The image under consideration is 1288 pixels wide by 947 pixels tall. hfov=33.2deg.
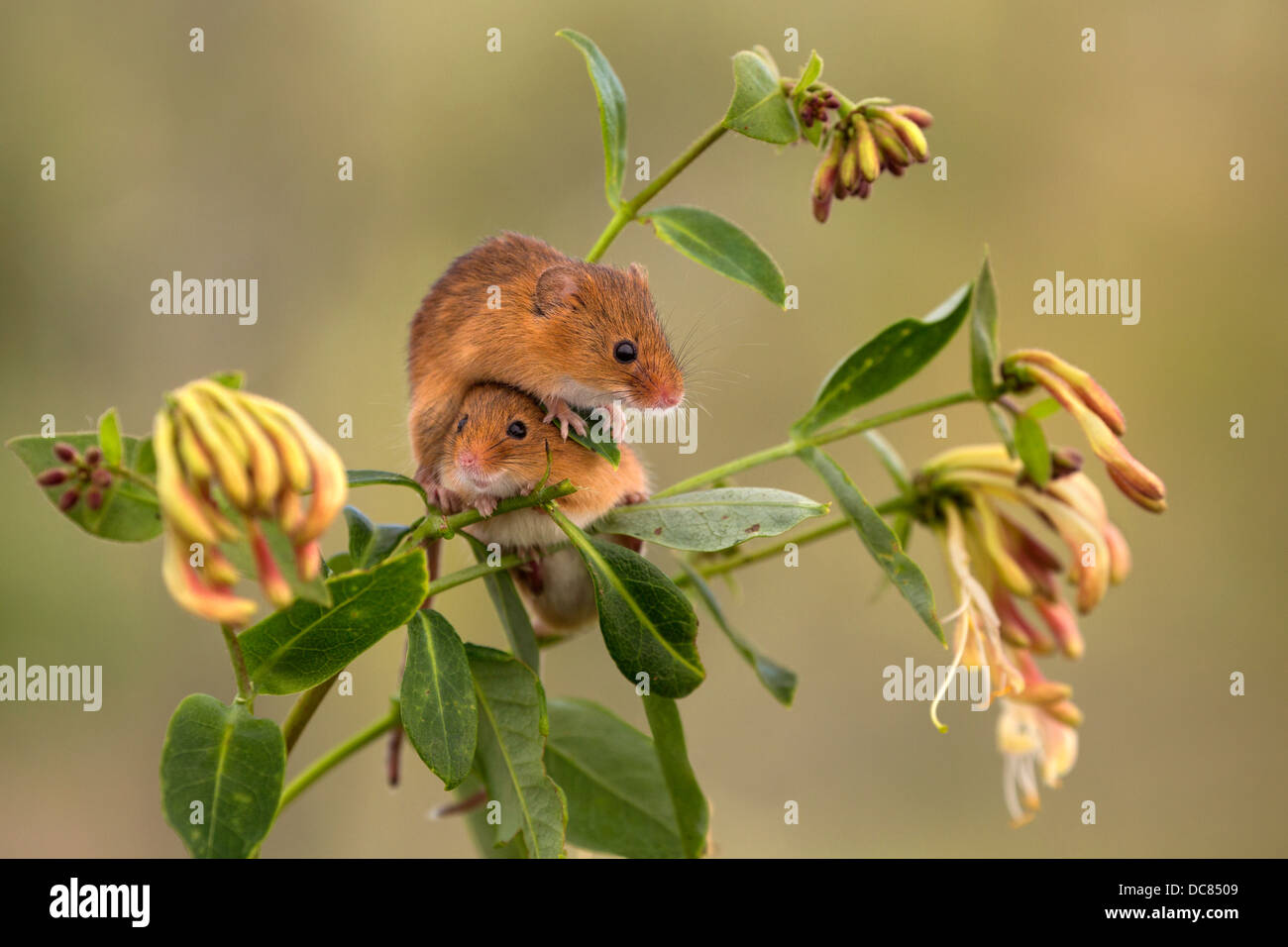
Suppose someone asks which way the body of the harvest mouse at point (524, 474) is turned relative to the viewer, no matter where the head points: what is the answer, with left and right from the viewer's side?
facing the viewer and to the left of the viewer
